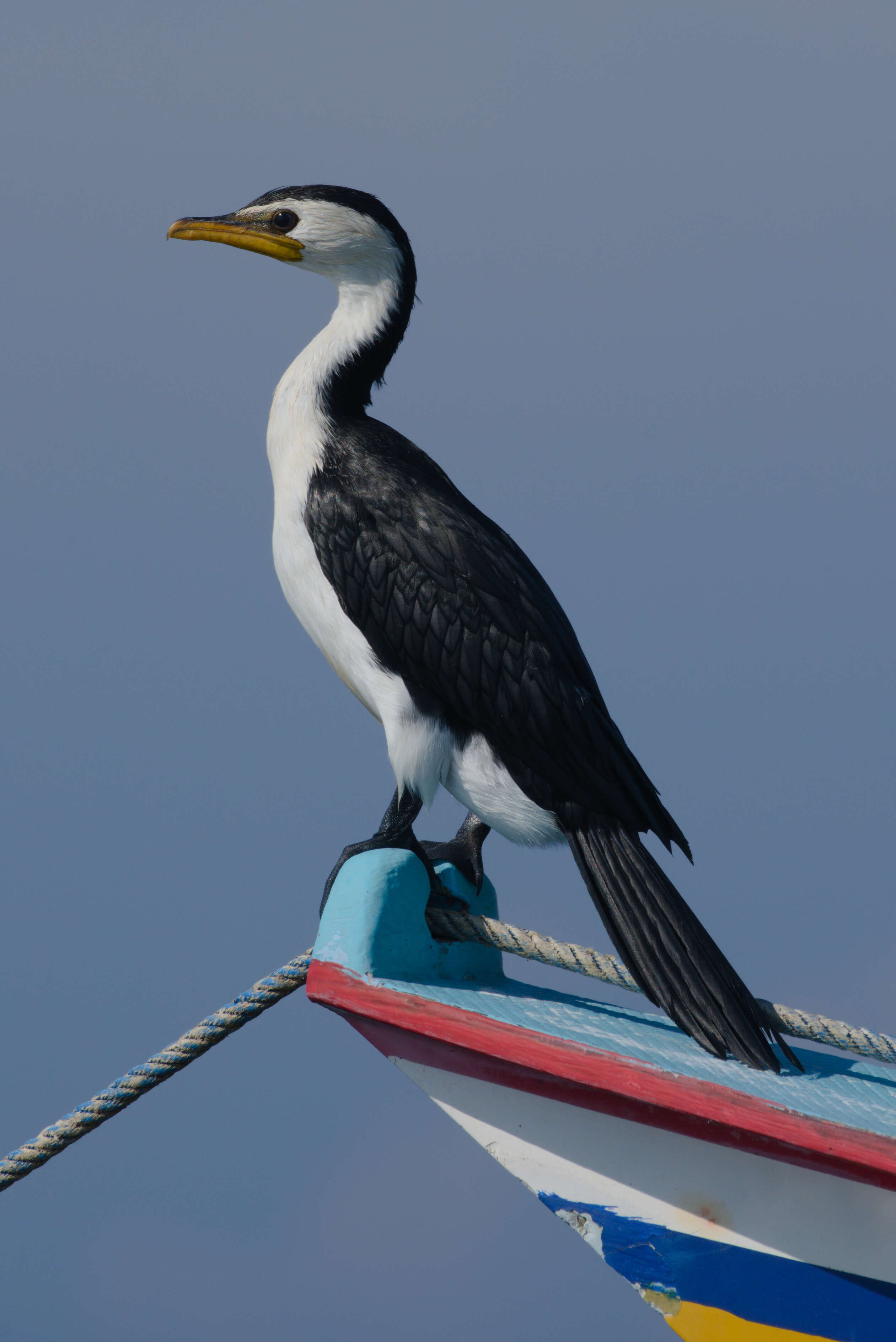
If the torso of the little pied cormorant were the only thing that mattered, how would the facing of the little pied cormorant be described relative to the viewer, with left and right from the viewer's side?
facing to the left of the viewer

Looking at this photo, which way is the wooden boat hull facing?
to the viewer's left
